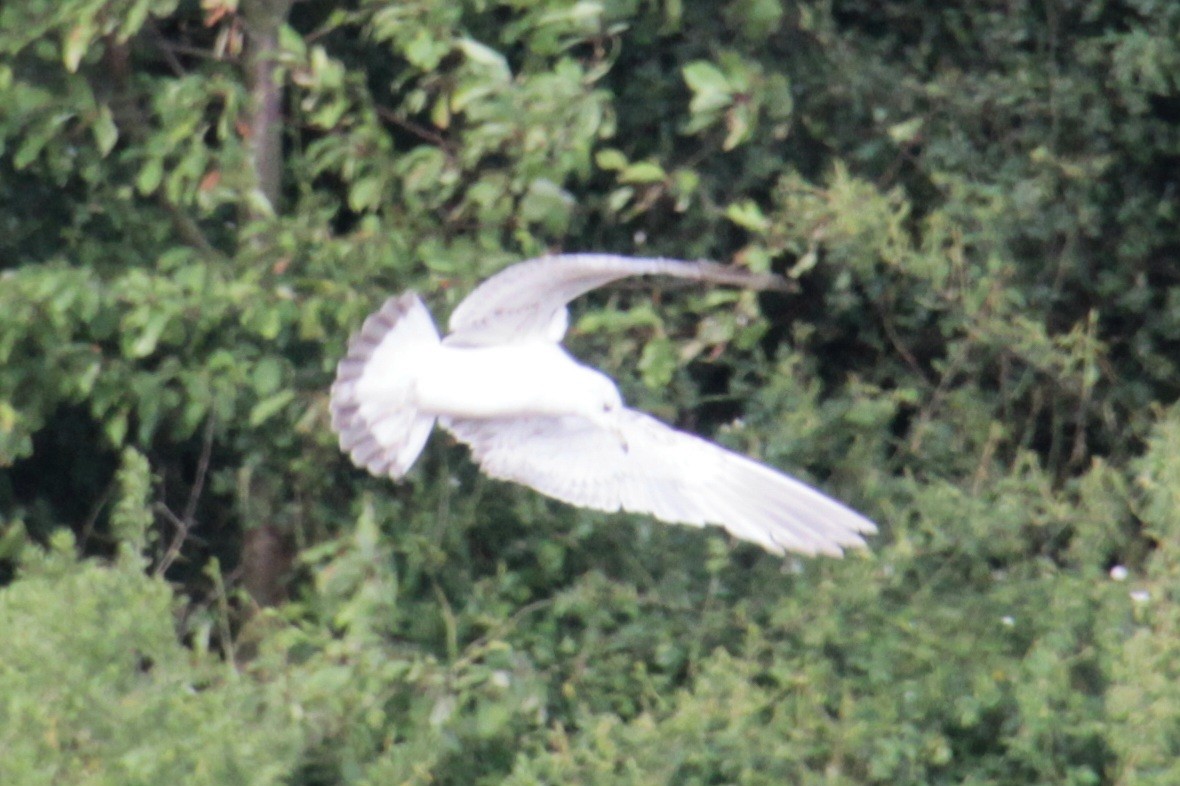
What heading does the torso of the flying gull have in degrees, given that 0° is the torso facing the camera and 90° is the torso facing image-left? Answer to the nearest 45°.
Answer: approximately 270°
